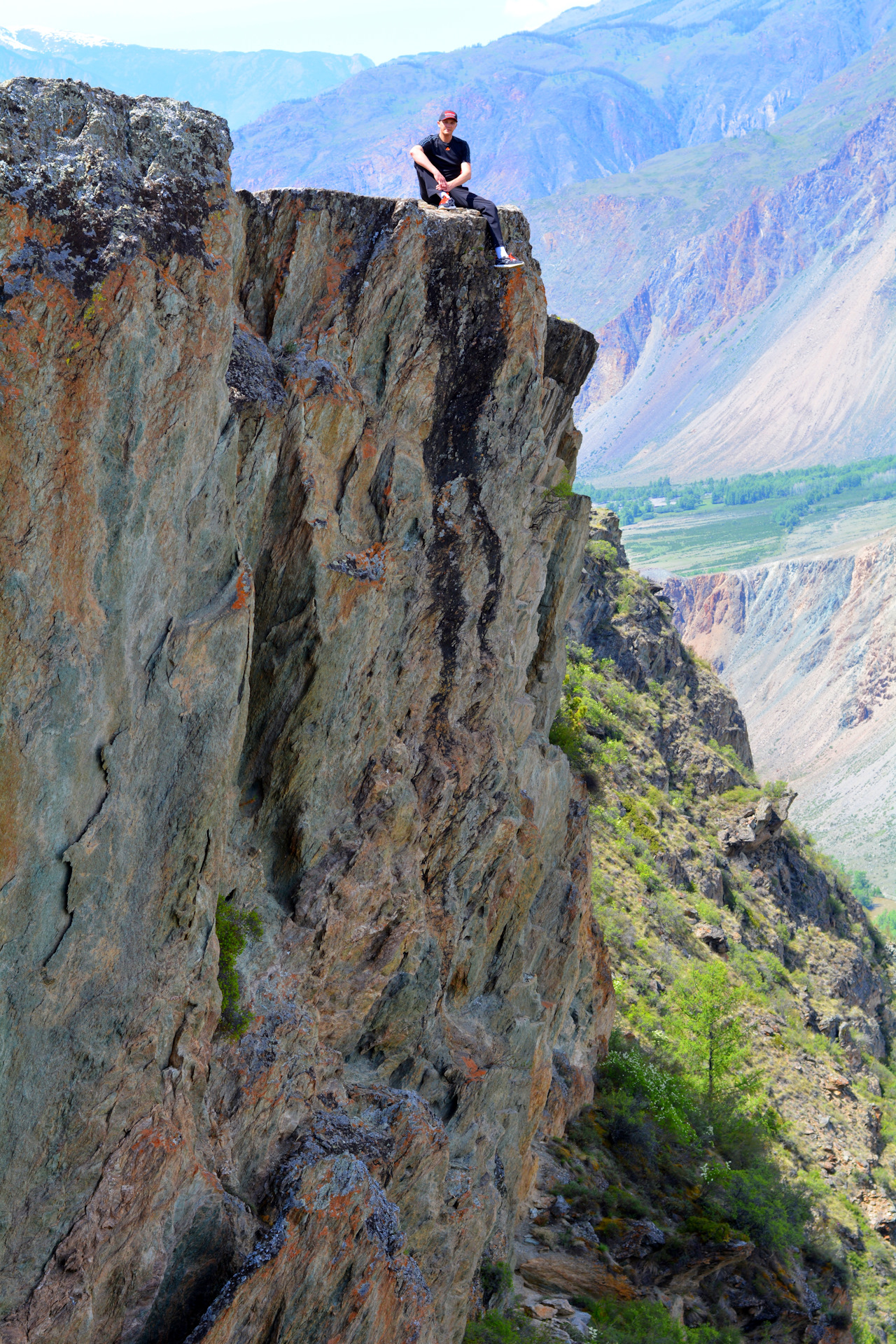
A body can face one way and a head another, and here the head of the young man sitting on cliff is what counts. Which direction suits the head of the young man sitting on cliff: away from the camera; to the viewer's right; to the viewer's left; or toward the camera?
toward the camera

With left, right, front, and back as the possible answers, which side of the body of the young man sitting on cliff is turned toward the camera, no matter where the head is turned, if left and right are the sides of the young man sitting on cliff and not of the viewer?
front
